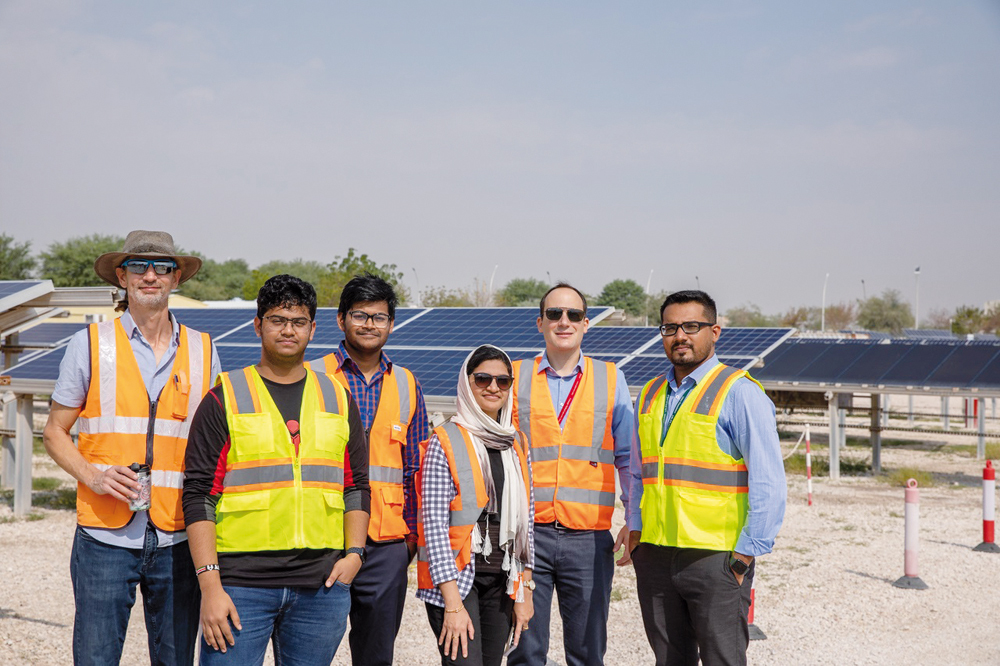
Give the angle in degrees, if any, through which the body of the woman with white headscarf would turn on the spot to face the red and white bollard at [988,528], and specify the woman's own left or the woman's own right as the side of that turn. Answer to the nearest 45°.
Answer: approximately 90° to the woman's own left

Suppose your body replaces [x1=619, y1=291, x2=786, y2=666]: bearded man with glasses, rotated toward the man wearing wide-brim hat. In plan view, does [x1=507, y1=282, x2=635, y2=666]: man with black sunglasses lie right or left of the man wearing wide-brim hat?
right

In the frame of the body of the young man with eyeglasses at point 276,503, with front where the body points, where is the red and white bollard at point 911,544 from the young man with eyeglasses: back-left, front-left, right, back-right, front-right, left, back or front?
back-left

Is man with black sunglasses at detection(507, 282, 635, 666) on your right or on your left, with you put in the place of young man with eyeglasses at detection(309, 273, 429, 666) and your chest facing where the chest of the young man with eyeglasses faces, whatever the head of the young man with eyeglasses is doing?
on your left

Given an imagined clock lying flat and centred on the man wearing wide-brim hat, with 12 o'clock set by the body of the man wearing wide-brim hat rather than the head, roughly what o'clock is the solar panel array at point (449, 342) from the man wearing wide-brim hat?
The solar panel array is roughly at 7 o'clock from the man wearing wide-brim hat.

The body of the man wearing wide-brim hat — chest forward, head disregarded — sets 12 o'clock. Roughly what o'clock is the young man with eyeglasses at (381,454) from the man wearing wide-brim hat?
The young man with eyeglasses is roughly at 9 o'clock from the man wearing wide-brim hat.
